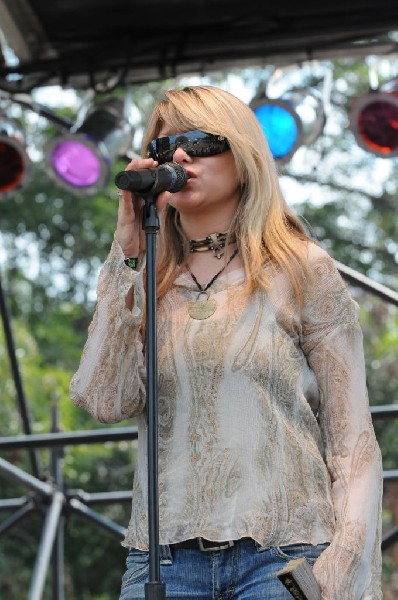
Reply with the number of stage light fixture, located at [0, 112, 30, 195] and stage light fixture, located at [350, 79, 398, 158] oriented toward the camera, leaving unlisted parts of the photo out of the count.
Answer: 2

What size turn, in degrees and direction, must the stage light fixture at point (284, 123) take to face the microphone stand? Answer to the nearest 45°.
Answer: approximately 45° to its left

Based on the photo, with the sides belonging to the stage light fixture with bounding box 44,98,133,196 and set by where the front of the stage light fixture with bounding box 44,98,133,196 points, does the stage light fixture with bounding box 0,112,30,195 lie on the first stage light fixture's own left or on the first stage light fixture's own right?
on the first stage light fixture's own right

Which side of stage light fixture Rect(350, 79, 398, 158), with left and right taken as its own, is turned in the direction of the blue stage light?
right

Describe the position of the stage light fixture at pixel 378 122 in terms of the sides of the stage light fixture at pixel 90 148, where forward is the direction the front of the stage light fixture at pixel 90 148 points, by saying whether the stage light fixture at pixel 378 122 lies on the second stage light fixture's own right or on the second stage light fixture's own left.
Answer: on the second stage light fixture's own left

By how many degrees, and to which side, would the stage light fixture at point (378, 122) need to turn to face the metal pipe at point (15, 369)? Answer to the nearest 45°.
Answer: approximately 90° to its right

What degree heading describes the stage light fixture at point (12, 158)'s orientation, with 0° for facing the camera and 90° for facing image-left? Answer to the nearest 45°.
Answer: approximately 0°

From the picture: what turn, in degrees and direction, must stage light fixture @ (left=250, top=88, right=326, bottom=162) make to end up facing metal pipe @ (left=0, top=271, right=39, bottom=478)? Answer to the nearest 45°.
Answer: approximately 45° to its right

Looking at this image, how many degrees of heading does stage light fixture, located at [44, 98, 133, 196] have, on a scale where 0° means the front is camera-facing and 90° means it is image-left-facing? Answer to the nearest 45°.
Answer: approximately 45°

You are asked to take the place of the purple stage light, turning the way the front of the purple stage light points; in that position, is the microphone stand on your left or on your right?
on your left
